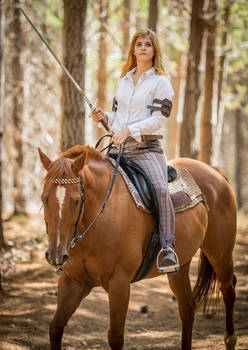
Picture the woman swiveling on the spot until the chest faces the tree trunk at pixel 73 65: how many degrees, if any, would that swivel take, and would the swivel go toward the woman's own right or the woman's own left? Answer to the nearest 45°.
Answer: approximately 135° to the woman's own right

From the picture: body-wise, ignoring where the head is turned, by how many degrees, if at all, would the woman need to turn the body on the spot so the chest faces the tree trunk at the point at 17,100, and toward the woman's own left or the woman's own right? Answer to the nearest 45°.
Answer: approximately 135° to the woman's own right

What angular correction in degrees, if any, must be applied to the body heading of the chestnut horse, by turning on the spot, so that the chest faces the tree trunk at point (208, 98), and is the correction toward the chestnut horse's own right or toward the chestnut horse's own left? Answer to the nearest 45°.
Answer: approximately 135° to the chestnut horse's own right

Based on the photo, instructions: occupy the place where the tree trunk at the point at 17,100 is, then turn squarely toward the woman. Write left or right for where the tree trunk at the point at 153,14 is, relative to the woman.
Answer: left

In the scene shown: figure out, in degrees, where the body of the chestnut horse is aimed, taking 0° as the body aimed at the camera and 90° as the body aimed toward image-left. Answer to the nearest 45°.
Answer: approximately 45°

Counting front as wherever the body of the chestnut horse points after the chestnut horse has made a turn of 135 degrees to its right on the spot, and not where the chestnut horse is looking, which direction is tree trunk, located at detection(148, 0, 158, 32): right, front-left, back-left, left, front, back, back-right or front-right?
front

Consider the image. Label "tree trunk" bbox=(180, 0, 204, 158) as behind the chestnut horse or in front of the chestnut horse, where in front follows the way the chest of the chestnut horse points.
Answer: behind

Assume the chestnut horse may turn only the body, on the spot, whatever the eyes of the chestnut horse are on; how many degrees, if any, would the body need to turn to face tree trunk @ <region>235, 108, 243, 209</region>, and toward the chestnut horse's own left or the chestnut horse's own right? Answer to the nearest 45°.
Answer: approximately 135° to the chestnut horse's own right
